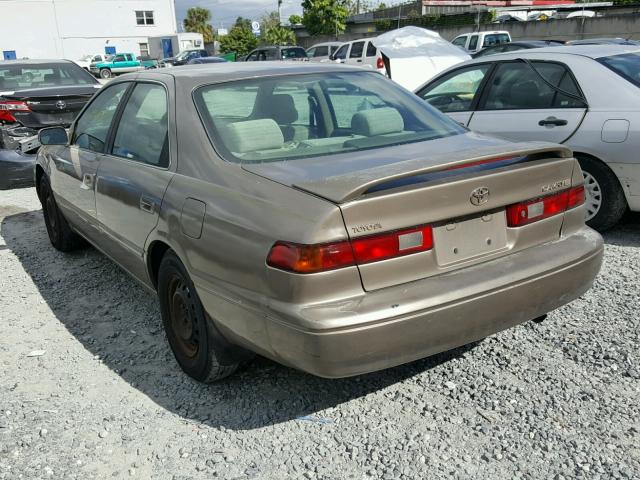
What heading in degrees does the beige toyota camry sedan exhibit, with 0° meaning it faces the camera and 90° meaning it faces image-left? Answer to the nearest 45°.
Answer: approximately 135°

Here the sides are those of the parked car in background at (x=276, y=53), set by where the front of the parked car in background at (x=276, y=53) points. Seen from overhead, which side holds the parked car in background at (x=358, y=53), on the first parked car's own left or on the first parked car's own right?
on the first parked car's own left

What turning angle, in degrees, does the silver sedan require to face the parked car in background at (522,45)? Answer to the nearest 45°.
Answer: approximately 45° to its right

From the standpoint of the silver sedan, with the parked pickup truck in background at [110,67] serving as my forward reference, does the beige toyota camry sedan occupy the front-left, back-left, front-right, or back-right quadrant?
back-left

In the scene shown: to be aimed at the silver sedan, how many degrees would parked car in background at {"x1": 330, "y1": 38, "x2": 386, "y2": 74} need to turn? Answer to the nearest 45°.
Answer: approximately 135° to its left

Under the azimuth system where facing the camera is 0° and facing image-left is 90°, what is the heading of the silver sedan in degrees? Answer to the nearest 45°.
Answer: approximately 135°

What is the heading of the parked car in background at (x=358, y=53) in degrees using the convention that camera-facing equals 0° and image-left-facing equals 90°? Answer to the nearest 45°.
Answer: approximately 135°

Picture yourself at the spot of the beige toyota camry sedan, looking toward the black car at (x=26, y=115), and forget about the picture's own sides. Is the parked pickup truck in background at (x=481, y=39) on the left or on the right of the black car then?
right

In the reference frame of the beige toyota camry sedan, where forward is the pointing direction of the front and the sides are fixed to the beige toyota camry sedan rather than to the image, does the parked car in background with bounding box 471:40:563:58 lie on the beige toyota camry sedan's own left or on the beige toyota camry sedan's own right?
on the beige toyota camry sedan's own right

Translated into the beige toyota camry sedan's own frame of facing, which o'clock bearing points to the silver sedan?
The silver sedan is roughly at 3 o'clock from the beige toyota camry sedan.
